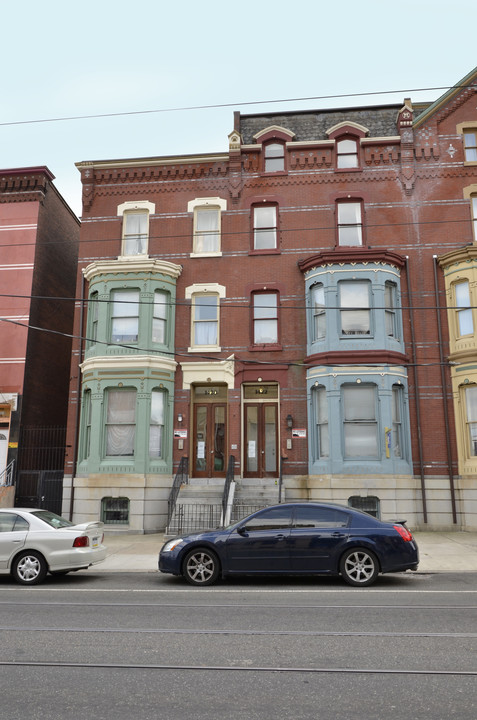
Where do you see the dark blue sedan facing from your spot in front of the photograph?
facing to the left of the viewer

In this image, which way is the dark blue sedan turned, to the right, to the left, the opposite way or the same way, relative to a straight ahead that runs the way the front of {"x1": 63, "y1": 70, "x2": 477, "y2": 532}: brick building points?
to the right

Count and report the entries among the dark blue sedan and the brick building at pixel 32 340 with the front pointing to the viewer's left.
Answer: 1

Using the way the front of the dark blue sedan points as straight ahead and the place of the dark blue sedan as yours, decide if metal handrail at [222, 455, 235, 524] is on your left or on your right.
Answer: on your right

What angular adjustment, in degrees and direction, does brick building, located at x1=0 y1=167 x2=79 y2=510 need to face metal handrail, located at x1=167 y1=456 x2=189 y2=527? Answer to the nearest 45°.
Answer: approximately 45° to its left

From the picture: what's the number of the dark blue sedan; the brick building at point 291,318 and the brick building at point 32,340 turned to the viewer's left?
1

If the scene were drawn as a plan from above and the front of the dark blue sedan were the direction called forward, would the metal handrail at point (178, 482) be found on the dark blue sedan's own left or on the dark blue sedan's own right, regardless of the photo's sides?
on the dark blue sedan's own right

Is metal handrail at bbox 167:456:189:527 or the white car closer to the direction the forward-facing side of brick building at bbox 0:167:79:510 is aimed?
the white car

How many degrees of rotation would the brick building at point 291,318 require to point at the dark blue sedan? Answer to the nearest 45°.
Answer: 0° — it already faces it

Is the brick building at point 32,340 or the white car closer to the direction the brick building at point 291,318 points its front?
the white car

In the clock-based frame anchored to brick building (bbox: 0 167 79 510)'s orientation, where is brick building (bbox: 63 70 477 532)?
brick building (bbox: 63 70 477 532) is roughly at 10 o'clock from brick building (bbox: 0 167 79 510).

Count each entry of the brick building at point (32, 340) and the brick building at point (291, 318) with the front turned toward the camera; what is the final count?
2
